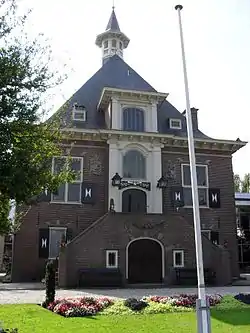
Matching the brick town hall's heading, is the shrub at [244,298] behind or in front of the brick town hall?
in front

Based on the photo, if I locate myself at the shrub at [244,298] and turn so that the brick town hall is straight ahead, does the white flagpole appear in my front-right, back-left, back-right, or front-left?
back-left

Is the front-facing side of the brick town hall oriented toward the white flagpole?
yes

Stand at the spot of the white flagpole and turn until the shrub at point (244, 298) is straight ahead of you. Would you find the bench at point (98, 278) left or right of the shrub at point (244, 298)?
left

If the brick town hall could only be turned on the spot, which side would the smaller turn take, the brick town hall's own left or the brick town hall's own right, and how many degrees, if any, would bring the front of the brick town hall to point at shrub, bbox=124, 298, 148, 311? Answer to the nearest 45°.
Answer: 0° — it already faces it

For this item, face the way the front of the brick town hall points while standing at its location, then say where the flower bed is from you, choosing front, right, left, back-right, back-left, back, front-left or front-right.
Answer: front

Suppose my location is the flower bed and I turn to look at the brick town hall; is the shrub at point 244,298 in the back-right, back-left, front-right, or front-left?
front-right

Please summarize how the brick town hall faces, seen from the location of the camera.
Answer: facing the viewer
